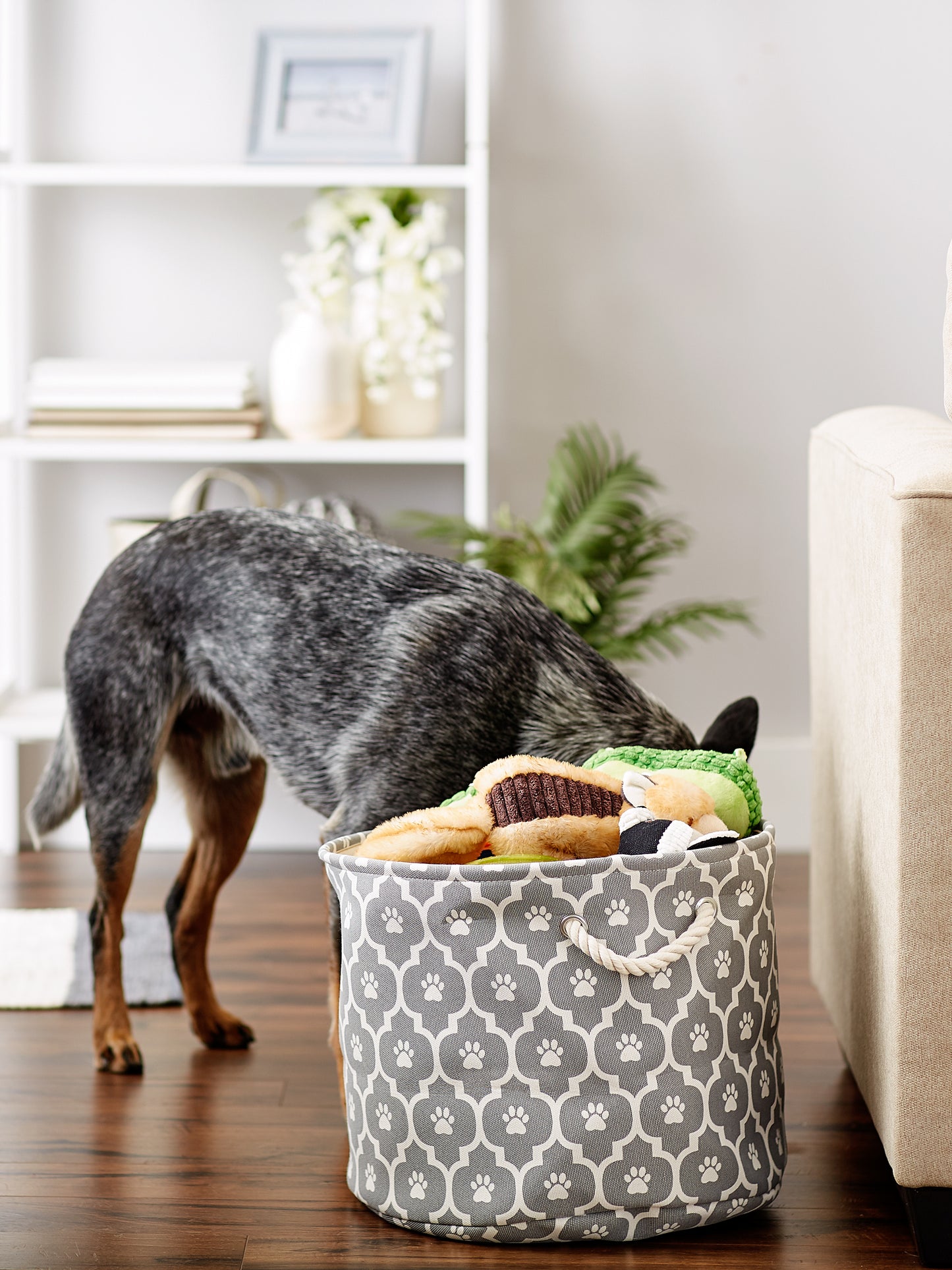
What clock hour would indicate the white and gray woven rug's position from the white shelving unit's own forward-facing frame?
The white and gray woven rug is roughly at 12 o'clock from the white shelving unit.

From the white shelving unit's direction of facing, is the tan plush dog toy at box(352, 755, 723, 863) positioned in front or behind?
in front

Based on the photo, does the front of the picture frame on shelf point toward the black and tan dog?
yes

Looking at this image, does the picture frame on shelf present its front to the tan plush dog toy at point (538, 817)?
yes

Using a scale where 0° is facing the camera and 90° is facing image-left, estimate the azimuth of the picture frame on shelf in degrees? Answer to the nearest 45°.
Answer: approximately 0°

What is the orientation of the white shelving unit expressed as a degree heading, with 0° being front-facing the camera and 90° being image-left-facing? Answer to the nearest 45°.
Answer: approximately 0°

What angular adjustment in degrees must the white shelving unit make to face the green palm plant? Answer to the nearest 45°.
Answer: approximately 90° to its left
